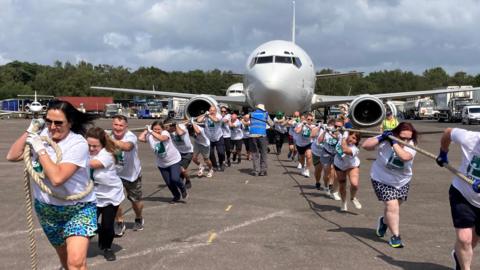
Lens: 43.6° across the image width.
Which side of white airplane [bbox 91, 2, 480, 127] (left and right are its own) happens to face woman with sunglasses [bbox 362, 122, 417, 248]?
front

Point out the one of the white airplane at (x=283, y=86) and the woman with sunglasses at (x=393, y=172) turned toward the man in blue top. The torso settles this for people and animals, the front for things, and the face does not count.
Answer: the white airplane

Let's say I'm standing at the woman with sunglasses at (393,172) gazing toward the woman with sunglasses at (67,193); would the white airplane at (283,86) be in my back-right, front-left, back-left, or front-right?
back-right

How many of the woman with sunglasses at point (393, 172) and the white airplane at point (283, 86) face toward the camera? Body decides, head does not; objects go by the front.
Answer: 2

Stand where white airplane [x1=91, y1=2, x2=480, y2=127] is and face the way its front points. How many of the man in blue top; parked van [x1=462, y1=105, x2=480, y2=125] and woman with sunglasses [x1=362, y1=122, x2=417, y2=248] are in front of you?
2

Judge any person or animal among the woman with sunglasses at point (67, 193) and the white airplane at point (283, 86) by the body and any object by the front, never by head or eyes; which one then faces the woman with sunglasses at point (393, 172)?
the white airplane

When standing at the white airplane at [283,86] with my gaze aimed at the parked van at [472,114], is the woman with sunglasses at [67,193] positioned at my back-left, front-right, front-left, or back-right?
back-right

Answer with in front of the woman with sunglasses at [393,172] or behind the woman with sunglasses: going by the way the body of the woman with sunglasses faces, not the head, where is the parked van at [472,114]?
behind

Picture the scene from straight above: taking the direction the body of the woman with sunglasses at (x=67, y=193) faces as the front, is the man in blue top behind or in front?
behind

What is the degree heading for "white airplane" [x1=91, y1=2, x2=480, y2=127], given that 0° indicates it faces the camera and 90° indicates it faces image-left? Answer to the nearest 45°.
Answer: approximately 0°
